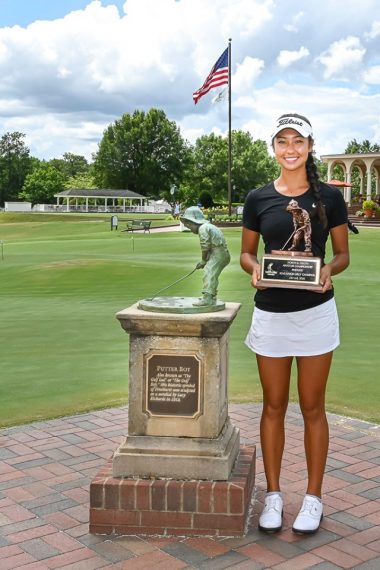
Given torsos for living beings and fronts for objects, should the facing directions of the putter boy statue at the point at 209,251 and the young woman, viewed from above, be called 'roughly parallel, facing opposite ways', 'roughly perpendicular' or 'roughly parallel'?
roughly perpendicular

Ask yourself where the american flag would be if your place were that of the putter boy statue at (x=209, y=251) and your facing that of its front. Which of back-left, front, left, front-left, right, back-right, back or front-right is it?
right

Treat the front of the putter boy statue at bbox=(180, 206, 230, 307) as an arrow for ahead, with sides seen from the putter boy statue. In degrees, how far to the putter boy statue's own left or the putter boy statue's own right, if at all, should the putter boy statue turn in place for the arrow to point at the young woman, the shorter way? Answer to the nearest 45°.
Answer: approximately 135° to the putter boy statue's own left

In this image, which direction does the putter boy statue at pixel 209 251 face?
to the viewer's left

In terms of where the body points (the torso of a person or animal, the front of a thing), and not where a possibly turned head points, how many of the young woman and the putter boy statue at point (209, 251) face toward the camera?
1

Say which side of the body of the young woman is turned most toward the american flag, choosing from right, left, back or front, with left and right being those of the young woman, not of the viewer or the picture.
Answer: back

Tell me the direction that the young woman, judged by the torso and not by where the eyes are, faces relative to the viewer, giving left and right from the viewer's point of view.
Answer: facing the viewer
